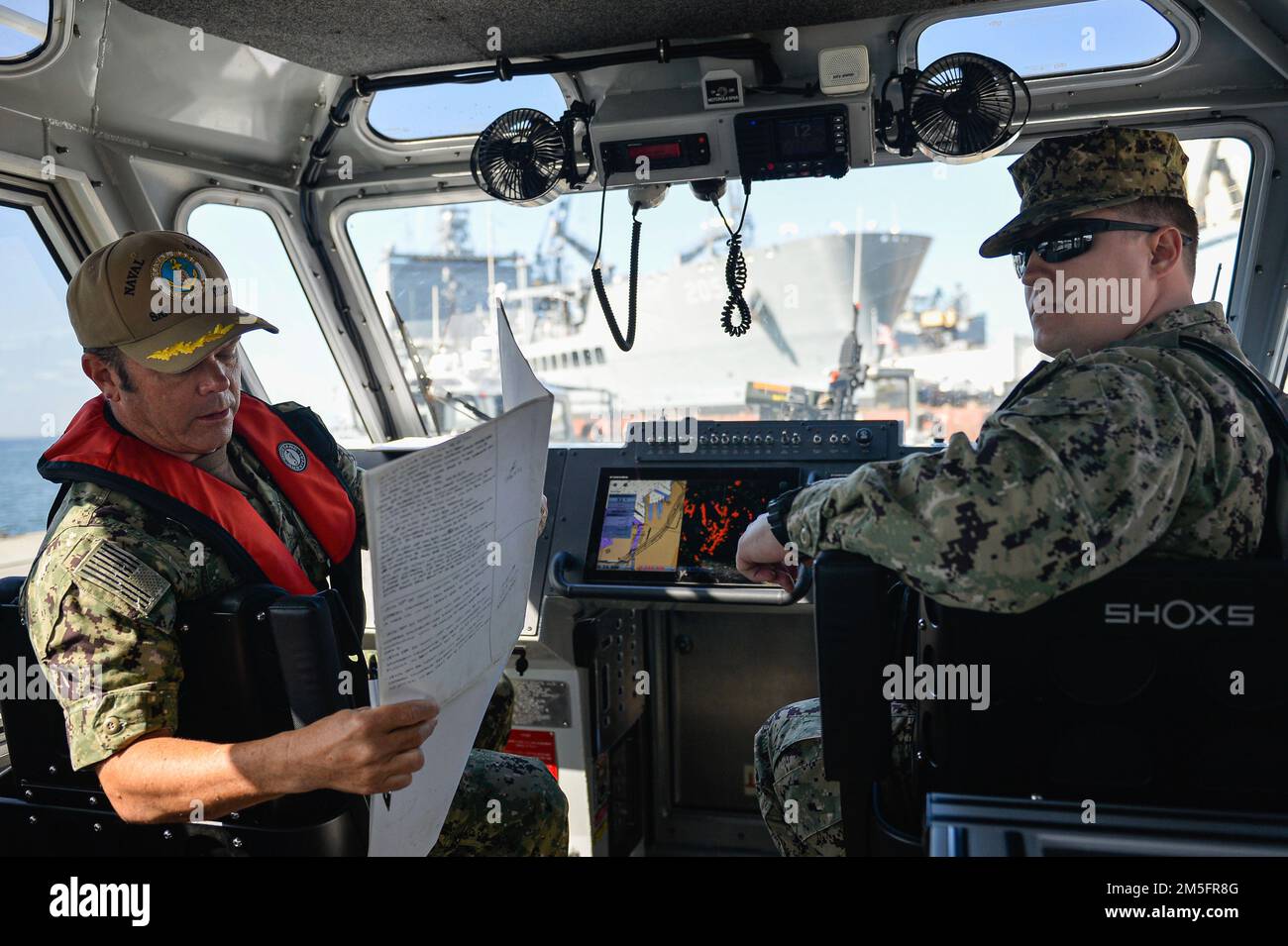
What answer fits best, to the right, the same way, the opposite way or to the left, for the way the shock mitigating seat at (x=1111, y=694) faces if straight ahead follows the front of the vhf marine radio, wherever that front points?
the opposite way

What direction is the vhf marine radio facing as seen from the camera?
toward the camera

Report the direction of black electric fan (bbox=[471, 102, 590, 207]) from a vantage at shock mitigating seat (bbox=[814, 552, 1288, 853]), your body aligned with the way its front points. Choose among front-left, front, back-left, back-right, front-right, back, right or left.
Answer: front-left

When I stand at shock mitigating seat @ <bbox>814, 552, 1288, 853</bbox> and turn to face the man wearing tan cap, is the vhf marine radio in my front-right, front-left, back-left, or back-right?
front-right

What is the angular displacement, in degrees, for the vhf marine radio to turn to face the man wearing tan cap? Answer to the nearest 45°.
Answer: approximately 45° to its right

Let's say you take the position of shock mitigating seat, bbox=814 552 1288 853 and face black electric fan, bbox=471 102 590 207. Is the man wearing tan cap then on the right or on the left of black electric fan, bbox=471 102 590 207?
left

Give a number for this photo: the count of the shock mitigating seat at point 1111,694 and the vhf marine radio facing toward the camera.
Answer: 1

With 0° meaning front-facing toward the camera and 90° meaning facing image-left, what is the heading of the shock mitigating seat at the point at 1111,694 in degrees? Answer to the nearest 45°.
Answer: approximately 180°
